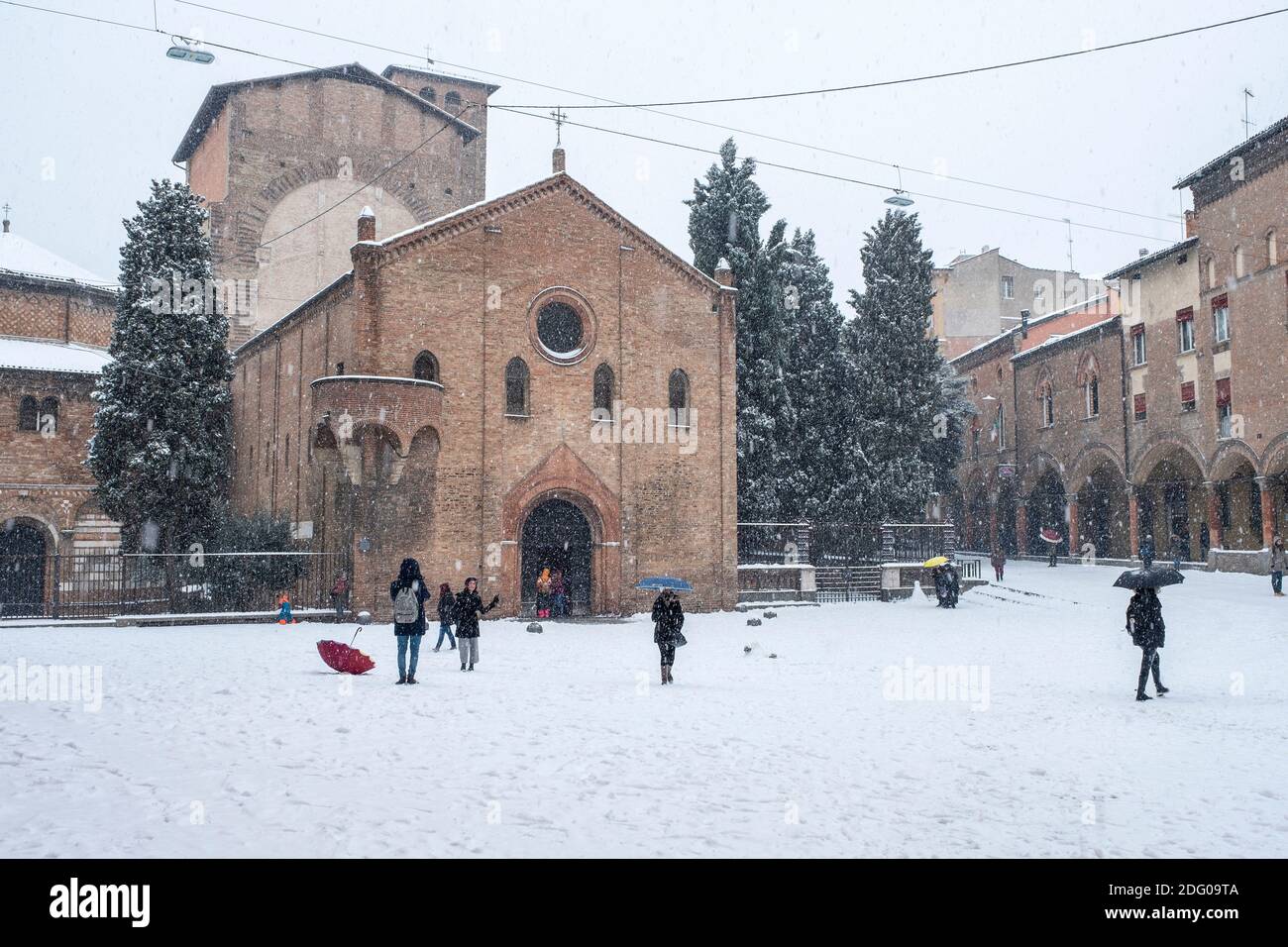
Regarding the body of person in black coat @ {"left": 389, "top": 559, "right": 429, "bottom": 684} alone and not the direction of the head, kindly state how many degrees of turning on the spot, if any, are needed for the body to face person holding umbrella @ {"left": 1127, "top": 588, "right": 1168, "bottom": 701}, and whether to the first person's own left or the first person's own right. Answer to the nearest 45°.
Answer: approximately 90° to the first person's own right

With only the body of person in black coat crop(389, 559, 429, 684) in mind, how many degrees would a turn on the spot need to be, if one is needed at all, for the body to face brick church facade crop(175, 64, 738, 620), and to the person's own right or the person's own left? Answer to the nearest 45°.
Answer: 0° — they already face it

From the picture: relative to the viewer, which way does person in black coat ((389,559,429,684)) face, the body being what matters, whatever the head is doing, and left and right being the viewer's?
facing away from the viewer

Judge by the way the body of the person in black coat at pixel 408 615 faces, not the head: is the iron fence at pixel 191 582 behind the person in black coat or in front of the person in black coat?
in front

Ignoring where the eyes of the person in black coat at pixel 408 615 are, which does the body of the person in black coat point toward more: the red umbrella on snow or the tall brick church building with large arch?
the tall brick church building with large arch

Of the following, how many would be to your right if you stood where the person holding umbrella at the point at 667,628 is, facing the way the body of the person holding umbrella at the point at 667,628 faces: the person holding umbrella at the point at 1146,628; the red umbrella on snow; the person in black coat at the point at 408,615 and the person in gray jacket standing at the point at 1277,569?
2

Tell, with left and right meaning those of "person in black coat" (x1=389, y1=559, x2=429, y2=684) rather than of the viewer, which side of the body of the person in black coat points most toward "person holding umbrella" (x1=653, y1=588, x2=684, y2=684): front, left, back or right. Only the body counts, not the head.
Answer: right
